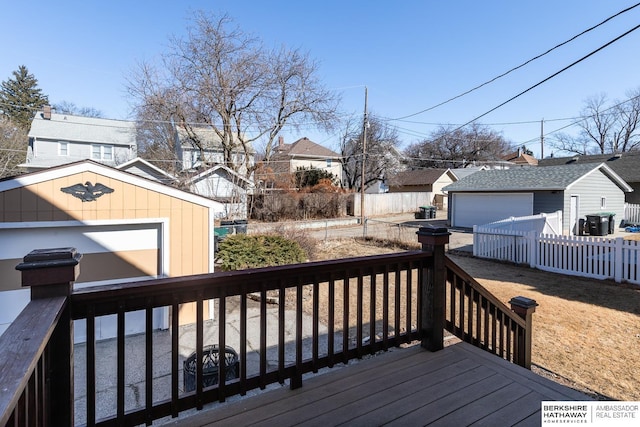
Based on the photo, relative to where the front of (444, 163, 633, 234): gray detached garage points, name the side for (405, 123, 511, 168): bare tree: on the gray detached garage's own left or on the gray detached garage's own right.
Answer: on the gray detached garage's own right

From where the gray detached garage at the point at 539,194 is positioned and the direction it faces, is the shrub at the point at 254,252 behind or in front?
in front

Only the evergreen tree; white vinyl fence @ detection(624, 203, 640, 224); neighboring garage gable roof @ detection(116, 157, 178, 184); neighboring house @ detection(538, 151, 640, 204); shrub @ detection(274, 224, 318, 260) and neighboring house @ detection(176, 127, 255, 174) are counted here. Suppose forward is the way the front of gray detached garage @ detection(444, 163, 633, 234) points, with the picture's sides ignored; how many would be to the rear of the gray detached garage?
2

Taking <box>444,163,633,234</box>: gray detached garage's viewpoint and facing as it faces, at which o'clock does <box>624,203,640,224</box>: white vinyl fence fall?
The white vinyl fence is roughly at 6 o'clock from the gray detached garage.

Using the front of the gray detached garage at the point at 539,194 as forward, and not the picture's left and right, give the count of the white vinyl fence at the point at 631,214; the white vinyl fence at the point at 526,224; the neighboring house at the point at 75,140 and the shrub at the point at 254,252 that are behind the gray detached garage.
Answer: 1

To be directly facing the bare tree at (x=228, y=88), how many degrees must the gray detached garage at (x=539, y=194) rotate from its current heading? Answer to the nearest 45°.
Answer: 0° — it already faces it

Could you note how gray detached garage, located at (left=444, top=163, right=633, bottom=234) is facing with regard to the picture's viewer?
facing the viewer and to the left of the viewer

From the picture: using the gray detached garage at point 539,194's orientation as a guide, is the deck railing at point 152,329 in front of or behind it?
in front

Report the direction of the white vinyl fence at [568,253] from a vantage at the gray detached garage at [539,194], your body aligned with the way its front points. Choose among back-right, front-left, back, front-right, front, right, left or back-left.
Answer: front-left

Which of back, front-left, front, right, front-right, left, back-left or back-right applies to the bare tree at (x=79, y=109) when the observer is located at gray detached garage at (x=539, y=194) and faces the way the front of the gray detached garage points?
front-right

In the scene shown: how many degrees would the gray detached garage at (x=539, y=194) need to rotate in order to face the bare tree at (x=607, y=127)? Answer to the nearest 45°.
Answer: approximately 135° to its right

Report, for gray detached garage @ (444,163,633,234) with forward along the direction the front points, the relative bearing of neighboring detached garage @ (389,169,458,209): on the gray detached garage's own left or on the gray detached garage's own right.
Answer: on the gray detached garage's own right
